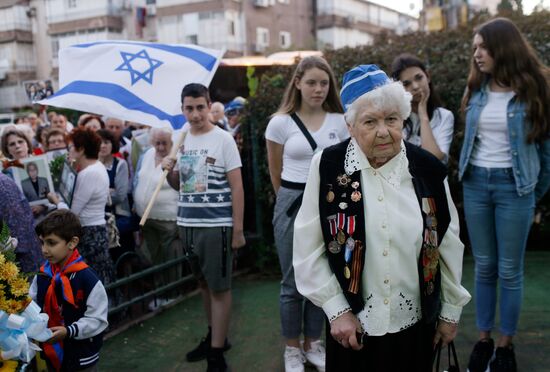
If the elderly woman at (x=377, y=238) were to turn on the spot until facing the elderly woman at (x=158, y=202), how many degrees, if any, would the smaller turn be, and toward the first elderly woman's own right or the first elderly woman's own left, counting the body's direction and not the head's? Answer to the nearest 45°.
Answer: approximately 135° to the first elderly woman's own right

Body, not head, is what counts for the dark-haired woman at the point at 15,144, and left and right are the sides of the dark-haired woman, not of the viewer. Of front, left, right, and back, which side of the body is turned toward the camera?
front

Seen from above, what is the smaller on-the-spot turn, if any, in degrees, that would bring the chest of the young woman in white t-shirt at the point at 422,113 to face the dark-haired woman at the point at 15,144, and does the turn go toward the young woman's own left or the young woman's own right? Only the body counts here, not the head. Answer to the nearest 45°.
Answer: approximately 45° to the young woman's own right

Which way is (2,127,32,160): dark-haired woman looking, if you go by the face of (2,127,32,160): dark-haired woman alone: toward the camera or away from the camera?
toward the camera

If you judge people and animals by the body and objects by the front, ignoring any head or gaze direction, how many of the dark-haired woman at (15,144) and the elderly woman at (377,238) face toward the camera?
2

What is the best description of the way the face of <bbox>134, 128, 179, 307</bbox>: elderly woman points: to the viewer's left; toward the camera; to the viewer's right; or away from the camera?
toward the camera

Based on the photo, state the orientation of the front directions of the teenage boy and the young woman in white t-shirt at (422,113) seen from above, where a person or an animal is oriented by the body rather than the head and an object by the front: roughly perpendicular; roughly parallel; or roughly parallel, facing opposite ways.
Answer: roughly parallel

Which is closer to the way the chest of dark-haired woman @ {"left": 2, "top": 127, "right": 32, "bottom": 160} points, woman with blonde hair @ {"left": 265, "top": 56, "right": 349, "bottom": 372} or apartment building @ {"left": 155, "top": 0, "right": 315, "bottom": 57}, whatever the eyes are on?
the woman with blonde hair

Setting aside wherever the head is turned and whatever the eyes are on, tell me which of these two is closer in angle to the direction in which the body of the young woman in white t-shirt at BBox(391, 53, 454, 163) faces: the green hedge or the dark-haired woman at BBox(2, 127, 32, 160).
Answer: the dark-haired woman

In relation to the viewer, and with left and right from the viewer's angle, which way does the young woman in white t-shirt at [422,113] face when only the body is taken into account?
facing the viewer and to the left of the viewer

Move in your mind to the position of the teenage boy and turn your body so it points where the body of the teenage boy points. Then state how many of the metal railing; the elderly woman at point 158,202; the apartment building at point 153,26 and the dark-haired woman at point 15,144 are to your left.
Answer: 0

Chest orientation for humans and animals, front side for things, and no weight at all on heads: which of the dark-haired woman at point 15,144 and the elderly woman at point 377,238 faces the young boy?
the dark-haired woman at point 15,144

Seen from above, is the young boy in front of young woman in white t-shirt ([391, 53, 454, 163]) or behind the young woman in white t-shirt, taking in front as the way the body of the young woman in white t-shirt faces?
in front
